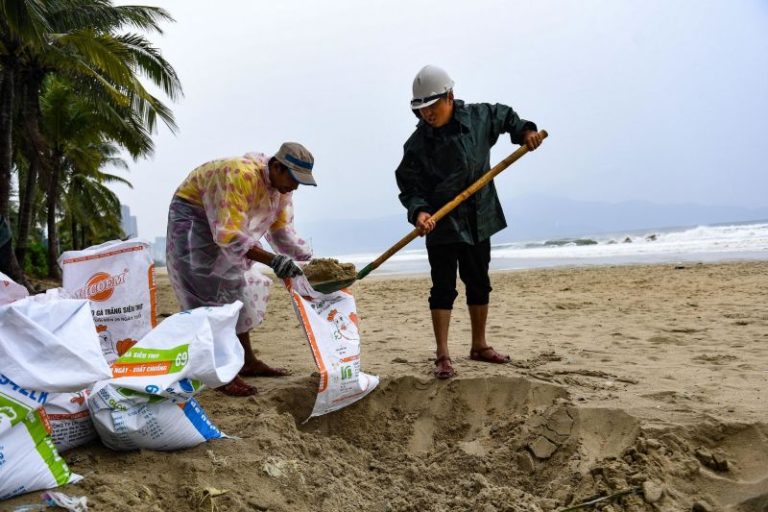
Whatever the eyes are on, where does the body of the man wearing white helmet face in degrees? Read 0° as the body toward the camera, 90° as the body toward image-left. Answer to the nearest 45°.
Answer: approximately 0°

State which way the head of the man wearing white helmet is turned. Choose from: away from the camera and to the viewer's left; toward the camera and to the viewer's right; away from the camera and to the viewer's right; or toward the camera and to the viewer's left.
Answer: toward the camera and to the viewer's left

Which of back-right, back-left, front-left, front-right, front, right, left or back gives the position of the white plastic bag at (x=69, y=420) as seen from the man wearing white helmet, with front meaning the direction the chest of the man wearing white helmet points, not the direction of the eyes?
front-right

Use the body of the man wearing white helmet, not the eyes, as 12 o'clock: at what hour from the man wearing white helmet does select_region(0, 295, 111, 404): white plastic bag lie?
The white plastic bag is roughly at 1 o'clock from the man wearing white helmet.

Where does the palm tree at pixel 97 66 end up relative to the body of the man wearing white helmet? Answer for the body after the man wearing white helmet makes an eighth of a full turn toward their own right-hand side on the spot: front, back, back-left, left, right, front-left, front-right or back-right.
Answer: right

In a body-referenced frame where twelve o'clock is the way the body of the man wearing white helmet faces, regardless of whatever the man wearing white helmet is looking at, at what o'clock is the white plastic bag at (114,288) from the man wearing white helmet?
The white plastic bag is roughly at 2 o'clock from the man wearing white helmet.

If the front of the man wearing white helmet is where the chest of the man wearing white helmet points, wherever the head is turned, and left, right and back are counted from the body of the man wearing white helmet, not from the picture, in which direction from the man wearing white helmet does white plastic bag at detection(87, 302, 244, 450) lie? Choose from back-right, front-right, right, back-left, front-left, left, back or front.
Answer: front-right
